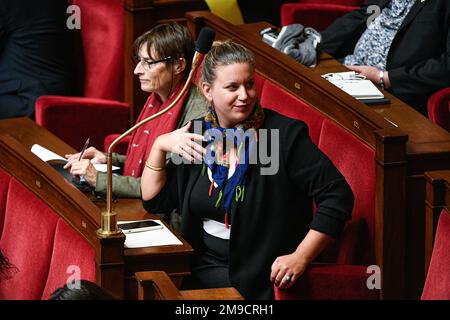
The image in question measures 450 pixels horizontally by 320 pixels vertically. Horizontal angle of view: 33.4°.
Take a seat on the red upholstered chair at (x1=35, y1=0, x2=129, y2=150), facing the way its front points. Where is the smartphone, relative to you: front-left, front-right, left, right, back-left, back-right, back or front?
front-left

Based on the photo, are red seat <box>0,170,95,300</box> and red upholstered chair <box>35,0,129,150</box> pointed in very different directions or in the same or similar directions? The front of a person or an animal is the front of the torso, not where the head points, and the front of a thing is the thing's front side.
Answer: same or similar directions

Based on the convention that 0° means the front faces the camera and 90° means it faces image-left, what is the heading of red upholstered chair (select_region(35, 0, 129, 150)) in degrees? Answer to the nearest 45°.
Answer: approximately 45°

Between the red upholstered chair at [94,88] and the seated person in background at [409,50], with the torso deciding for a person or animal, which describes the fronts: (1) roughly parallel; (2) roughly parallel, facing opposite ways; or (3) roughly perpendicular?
roughly parallel

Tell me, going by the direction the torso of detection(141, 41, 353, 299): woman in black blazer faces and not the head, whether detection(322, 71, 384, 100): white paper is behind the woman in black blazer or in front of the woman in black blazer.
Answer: behind

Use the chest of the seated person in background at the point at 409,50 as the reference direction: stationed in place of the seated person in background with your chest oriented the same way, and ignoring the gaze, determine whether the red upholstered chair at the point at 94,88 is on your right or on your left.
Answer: on your right

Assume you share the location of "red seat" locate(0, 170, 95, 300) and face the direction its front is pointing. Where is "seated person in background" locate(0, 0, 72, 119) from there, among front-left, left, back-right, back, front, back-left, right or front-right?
back-right

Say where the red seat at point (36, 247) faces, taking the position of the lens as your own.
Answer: facing the viewer and to the left of the viewer

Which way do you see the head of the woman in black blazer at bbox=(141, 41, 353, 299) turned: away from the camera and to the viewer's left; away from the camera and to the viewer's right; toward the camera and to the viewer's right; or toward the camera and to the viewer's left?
toward the camera and to the viewer's right

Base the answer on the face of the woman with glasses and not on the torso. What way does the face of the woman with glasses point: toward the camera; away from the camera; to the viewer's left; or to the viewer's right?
to the viewer's left

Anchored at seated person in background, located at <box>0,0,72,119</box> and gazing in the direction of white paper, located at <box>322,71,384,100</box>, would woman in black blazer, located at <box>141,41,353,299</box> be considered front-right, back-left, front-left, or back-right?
front-right

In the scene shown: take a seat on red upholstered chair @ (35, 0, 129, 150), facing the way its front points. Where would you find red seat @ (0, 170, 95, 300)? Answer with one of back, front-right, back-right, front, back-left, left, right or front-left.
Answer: front-left

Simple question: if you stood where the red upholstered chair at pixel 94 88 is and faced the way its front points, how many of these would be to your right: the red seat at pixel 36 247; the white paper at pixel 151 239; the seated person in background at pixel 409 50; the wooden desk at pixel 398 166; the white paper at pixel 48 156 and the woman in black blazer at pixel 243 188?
0

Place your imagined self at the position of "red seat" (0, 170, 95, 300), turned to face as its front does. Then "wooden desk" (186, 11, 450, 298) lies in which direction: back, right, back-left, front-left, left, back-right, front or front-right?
back-left

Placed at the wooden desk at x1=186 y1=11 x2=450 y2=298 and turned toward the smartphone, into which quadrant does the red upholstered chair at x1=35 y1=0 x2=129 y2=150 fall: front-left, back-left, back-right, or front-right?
front-right

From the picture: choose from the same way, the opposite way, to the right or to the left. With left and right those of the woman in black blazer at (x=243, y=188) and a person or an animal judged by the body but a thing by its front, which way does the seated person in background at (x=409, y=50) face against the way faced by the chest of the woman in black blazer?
the same way
